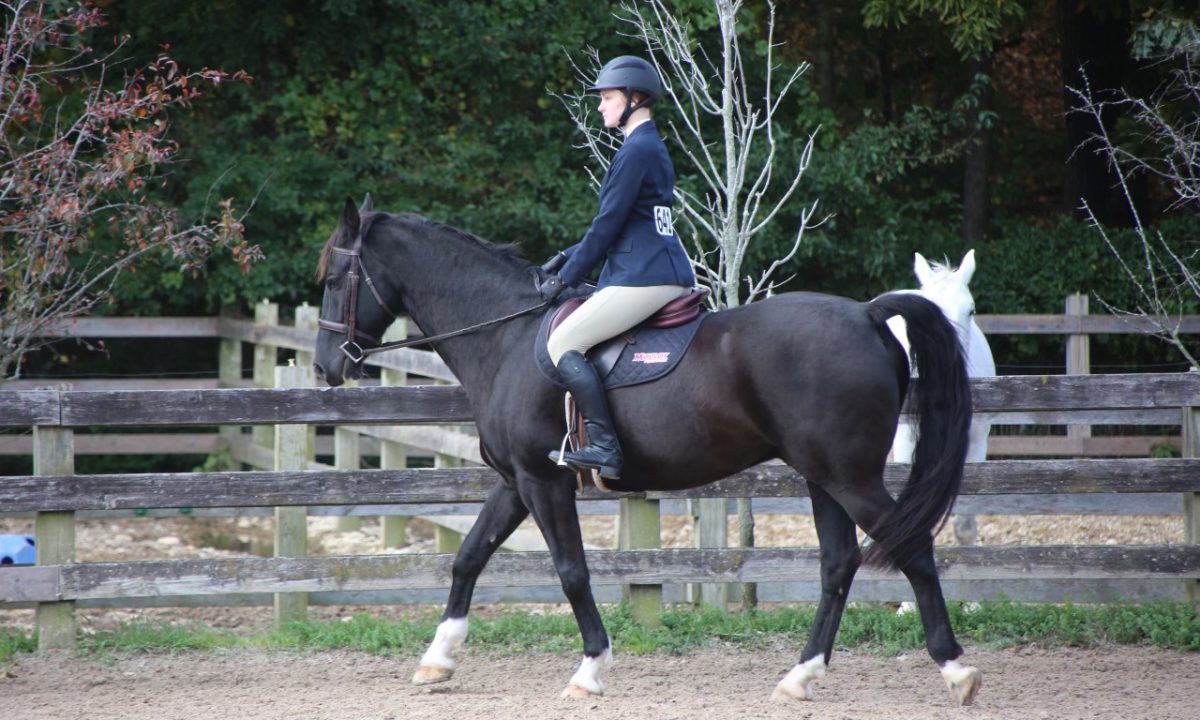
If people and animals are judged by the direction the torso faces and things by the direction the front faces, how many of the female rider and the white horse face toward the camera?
1

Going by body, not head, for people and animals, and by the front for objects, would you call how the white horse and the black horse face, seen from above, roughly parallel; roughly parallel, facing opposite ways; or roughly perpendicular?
roughly perpendicular

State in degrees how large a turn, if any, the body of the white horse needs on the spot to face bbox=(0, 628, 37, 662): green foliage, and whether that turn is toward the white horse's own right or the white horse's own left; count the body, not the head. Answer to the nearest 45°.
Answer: approximately 45° to the white horse's own right

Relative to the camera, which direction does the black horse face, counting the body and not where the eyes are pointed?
to the viewer's left

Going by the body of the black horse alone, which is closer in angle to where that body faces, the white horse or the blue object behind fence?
the blue object behind fence

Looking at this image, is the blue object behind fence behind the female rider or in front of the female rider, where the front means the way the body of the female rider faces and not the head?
in front

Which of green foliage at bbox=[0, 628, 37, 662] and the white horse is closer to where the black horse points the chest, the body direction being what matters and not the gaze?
the green foliage

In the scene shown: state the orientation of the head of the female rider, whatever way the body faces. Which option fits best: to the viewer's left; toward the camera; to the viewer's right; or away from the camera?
to the viewer's left

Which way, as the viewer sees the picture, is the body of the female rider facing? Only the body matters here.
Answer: to the viewer's left

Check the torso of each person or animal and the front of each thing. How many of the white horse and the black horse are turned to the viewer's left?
1

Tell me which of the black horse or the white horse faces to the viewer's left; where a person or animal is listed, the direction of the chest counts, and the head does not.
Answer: the black horse
